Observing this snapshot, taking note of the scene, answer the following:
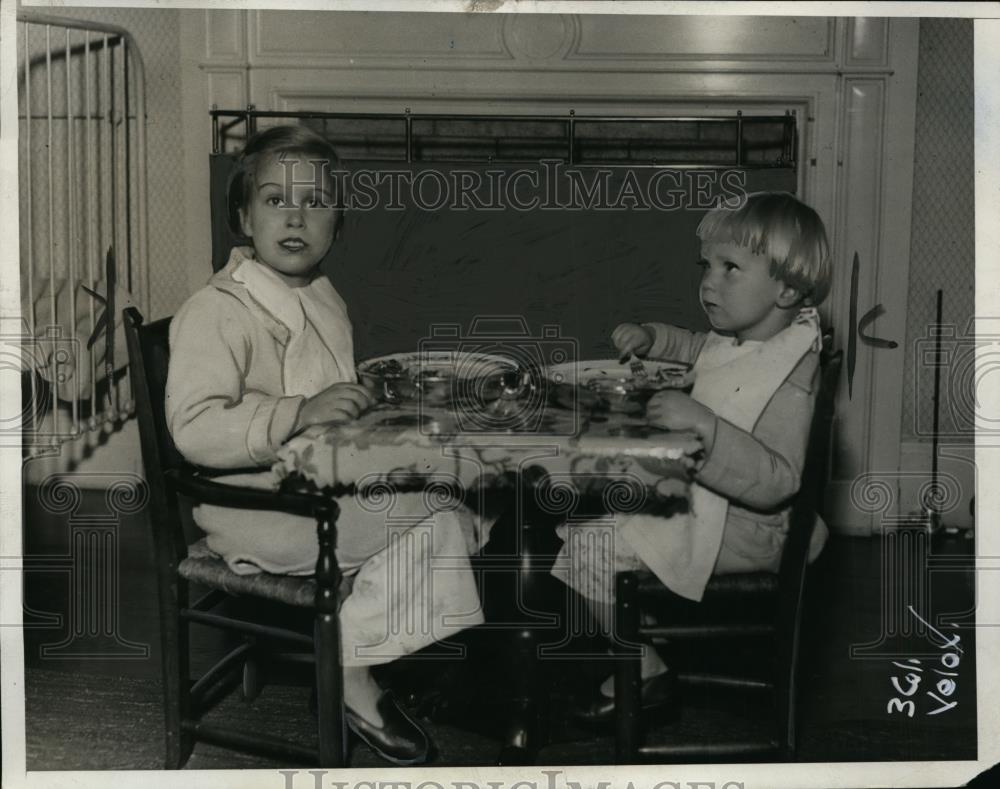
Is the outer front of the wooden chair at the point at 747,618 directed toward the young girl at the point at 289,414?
yes

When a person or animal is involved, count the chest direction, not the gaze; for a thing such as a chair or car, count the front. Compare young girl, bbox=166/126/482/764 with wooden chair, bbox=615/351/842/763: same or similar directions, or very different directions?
very different directions

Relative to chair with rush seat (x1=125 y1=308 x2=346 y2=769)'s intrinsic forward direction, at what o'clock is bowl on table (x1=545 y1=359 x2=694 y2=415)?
The bowl on table is roughly at 12 o'clock from the chair with rush seat.

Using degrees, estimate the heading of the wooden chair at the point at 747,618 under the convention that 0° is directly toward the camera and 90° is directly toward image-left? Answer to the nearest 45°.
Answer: approximately 90°

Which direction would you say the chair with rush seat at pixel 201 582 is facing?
to the viewer's right

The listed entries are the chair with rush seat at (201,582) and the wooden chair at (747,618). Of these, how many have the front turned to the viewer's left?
1

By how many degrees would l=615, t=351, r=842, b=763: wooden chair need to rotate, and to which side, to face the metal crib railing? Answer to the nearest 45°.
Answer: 0° — it already faces it
